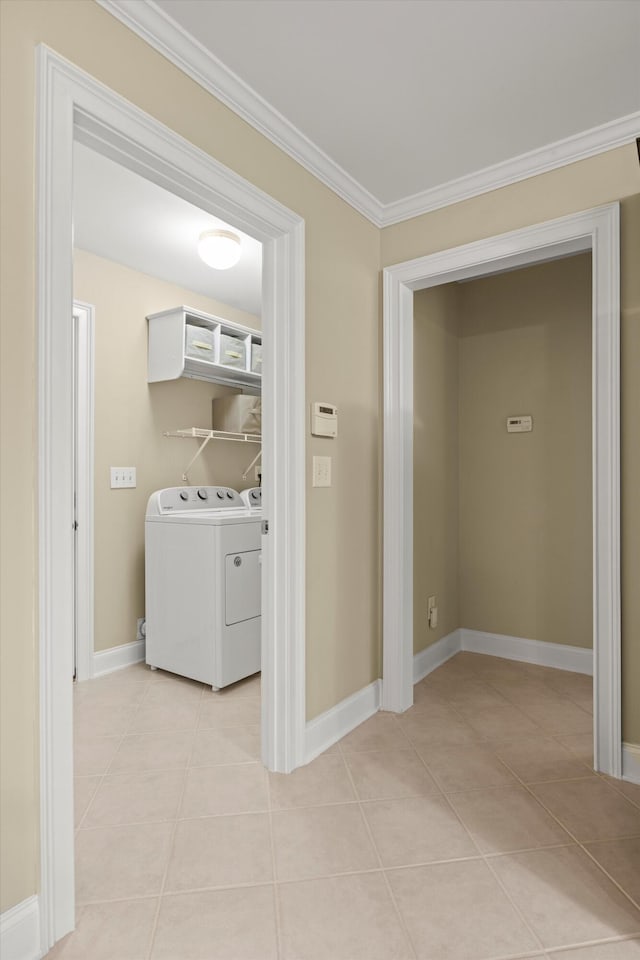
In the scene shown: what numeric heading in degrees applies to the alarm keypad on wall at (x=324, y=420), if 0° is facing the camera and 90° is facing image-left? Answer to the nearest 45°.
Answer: approximately 315°

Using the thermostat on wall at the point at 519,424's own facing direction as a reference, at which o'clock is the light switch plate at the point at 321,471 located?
The light switch plate is roughly at 1 o'clock from the thermostat on wall.

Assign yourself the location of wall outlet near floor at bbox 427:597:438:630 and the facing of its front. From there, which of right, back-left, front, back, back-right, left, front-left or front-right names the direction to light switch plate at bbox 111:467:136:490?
back-right

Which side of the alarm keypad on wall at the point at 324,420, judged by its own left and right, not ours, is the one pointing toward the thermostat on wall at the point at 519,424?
left
